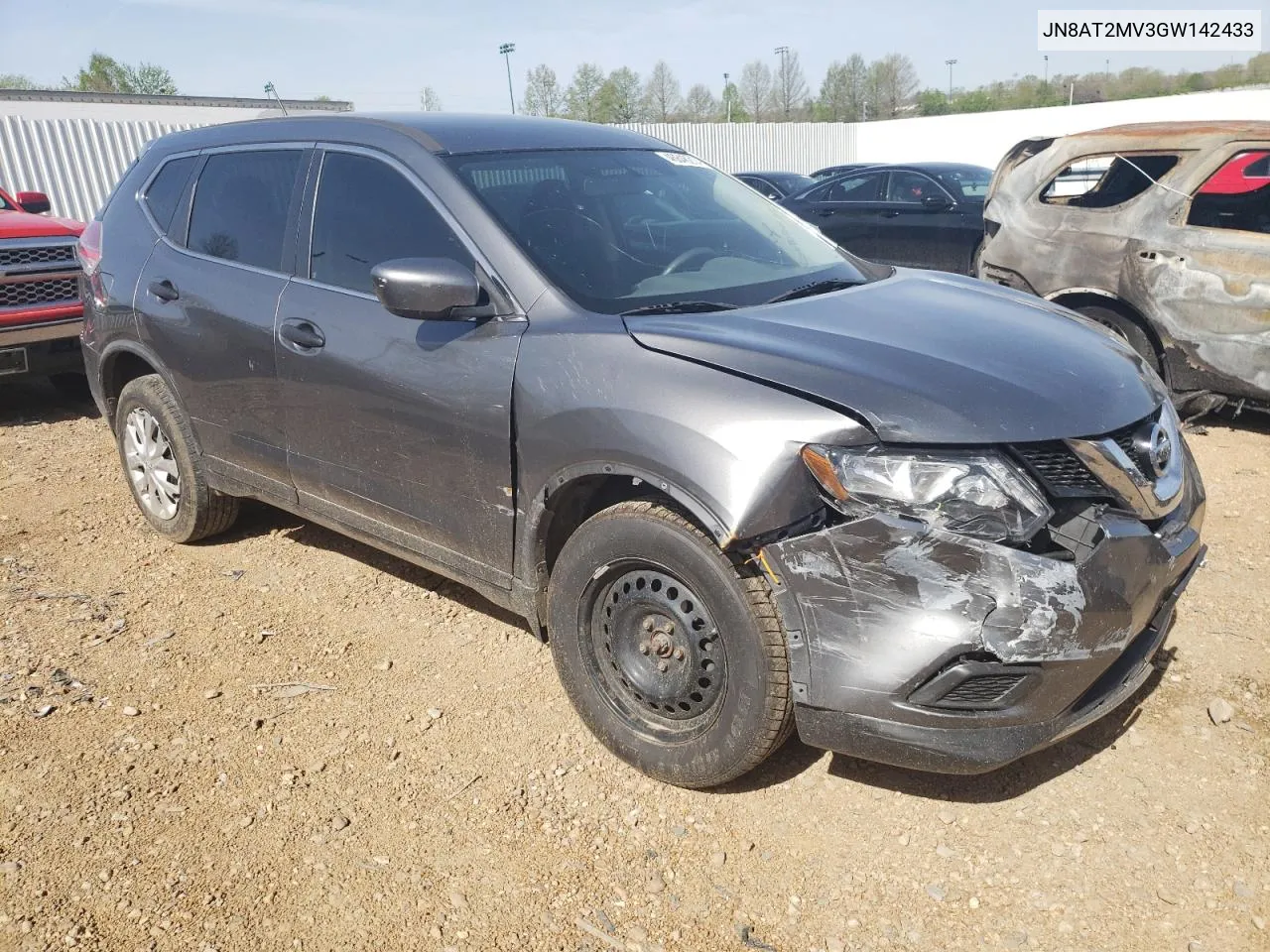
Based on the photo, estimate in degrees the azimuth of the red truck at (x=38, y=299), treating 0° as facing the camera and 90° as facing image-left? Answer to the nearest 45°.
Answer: approximately 315°

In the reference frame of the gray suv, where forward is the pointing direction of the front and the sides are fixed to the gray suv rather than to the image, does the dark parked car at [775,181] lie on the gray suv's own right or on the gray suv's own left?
on the gray suv's own left

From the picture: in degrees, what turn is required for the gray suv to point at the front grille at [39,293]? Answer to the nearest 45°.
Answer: approximately 180°

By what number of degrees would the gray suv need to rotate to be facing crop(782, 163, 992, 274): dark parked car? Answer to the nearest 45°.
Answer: approximately 135° to its left

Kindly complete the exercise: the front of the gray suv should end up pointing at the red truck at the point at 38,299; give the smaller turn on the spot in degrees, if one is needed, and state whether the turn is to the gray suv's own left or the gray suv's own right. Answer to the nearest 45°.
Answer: approximately 180°

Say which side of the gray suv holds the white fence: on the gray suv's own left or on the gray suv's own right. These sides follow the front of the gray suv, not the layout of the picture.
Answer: on the gray suv's own left

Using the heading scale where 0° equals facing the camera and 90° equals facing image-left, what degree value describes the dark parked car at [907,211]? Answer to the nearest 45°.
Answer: approximately 315°

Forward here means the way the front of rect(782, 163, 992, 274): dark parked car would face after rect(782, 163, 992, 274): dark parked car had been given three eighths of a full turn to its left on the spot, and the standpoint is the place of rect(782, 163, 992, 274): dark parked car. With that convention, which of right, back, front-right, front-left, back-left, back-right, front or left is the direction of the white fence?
front

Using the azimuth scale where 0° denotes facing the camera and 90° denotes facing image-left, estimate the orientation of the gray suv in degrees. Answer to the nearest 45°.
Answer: approximately 315°
